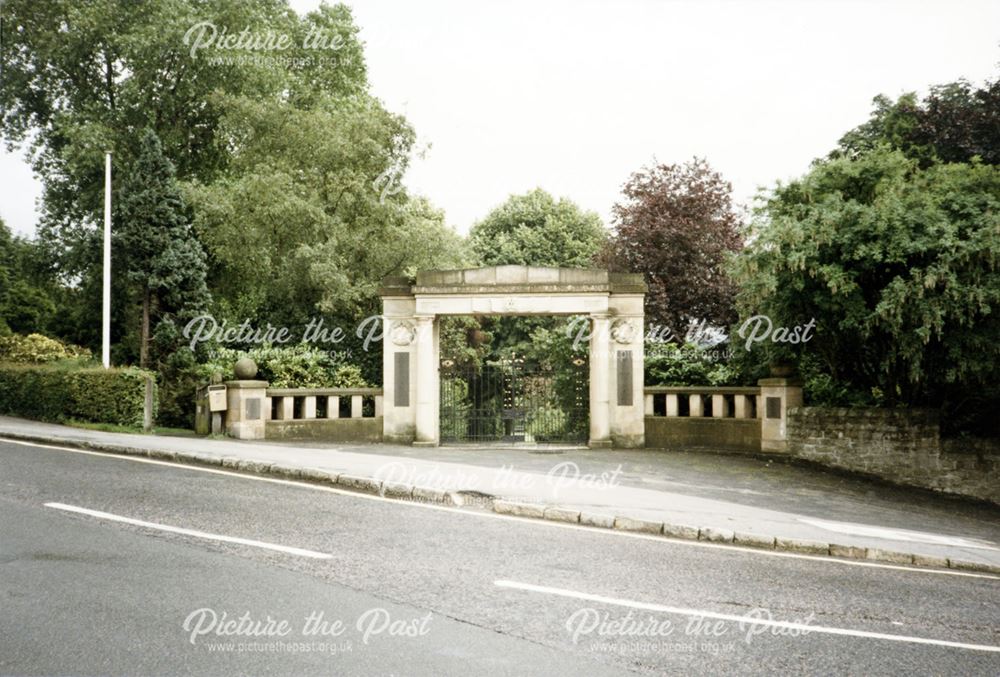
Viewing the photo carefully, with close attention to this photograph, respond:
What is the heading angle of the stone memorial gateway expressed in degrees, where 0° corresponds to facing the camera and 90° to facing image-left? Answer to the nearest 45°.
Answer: approximately 0°

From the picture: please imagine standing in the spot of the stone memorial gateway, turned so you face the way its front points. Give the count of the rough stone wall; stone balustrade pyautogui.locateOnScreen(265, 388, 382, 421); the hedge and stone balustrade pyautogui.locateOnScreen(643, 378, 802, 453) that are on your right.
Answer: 2

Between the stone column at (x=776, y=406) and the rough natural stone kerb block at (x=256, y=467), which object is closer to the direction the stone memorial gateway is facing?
the rough natural stone kerb block

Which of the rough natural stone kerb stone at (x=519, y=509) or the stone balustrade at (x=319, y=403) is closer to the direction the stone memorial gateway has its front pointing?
the rough natural stone kerb stone

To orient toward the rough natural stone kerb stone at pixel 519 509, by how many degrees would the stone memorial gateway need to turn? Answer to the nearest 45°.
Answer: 0° — it already faces it

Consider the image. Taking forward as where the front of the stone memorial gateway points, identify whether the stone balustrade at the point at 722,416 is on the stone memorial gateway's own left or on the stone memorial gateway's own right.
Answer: on the stone memorial gateway's own left

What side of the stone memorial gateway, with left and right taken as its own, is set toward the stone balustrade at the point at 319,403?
right

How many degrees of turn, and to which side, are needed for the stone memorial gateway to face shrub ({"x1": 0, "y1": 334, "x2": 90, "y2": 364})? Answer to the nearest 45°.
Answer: approximately 135° to its right

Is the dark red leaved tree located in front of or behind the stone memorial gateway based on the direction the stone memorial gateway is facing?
behind

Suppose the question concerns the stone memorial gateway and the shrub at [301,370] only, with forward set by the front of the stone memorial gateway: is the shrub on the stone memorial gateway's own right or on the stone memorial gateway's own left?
on the stone memorial gateway's own right

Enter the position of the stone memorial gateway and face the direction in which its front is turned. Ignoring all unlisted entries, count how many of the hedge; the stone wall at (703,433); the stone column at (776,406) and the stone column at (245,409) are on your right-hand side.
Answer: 2

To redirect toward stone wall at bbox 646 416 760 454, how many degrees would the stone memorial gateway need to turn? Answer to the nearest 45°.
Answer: approximately 90° to its left

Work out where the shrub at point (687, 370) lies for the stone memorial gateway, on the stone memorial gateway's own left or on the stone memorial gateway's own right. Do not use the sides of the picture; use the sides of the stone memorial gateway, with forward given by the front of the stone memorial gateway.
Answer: on the stone memorial gateway's own left

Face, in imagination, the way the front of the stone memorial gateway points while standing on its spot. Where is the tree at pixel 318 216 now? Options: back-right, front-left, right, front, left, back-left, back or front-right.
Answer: back-right
